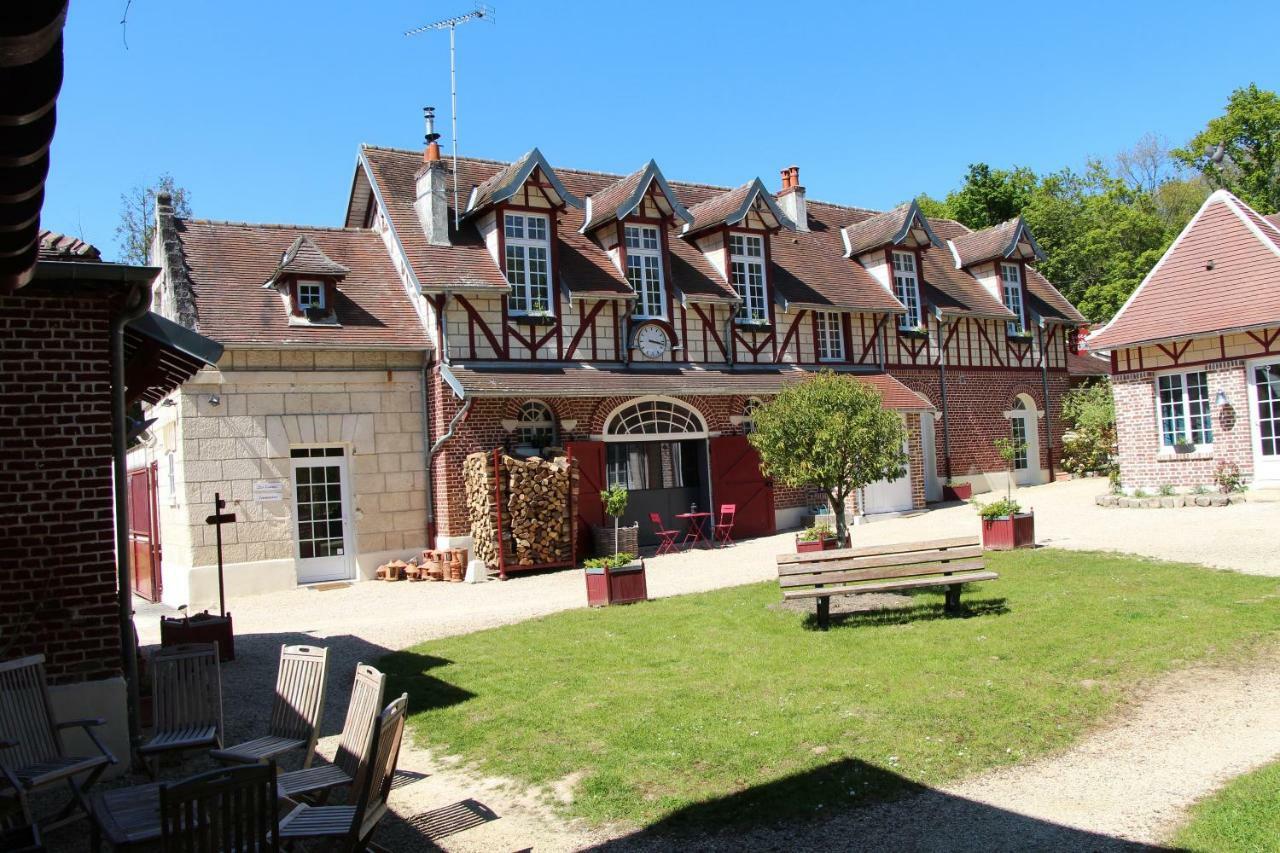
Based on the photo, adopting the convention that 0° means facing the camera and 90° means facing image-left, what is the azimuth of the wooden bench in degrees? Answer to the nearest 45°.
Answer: approximately 315°

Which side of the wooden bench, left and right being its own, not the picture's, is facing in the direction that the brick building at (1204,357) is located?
left

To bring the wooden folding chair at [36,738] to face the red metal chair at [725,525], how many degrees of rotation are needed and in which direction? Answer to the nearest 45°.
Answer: approximately 90° to its left

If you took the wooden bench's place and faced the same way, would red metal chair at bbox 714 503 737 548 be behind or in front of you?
behind

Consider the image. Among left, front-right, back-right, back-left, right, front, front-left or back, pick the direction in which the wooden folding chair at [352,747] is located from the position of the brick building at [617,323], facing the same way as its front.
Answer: front-right

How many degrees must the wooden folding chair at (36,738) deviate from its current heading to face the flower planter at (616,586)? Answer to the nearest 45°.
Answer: approximately 90° to its left

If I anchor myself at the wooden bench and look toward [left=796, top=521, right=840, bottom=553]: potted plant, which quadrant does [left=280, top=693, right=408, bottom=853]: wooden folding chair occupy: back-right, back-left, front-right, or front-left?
back-left

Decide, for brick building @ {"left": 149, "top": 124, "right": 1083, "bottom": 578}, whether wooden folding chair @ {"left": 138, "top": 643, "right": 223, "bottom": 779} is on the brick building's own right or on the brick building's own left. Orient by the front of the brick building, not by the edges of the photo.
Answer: on the brick building's own right

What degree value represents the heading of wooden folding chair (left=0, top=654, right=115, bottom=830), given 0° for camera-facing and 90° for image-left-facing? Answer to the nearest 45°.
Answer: approximately 315°
